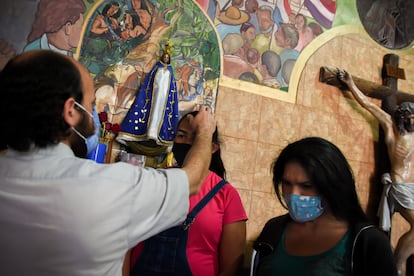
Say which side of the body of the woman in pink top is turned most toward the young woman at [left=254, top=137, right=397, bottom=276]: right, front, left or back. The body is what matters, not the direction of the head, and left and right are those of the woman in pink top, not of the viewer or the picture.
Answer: left

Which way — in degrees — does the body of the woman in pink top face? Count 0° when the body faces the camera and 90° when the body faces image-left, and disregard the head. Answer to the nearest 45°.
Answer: approximately 45°

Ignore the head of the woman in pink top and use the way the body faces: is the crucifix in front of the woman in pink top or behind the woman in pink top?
behind

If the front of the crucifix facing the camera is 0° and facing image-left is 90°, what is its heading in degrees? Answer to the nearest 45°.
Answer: approximately 315°

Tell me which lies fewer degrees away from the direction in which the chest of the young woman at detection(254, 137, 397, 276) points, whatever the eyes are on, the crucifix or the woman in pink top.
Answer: the woman in pink top

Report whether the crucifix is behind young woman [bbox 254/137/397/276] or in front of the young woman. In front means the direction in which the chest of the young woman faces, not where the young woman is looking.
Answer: behind

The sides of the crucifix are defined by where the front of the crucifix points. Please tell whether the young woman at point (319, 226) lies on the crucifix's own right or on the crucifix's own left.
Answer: on the crucifix's own right
